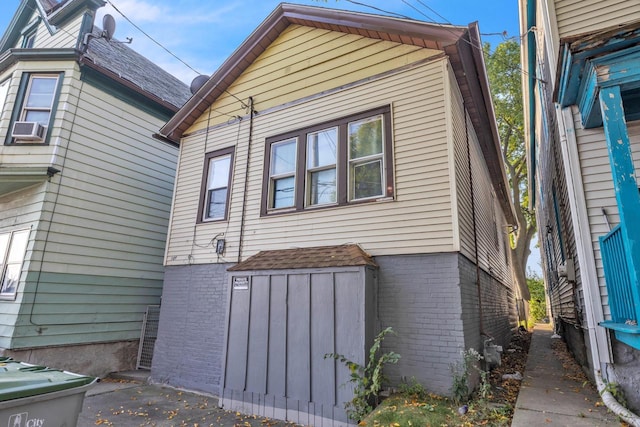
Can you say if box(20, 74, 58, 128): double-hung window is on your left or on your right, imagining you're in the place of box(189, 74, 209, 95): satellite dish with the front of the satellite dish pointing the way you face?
on your right

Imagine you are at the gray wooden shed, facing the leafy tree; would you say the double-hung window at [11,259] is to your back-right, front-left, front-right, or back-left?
back-left
